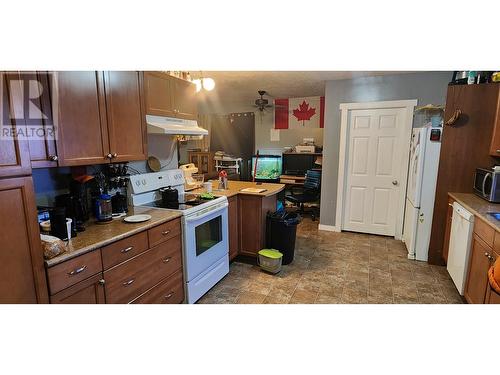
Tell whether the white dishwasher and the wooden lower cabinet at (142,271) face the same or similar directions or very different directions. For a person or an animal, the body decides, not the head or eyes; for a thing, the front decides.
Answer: very different directions

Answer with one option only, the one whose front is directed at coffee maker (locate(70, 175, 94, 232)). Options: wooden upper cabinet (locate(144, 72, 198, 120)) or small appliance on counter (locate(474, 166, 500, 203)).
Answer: the small appliance on counter

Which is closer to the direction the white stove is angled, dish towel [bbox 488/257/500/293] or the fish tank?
the dish towel

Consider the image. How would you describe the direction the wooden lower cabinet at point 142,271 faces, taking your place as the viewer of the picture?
facing the viewer and to the right of the viewer

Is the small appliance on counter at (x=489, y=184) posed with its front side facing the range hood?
yes

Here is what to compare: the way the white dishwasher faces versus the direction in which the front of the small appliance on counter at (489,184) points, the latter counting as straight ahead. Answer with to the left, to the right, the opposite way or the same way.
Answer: the same way

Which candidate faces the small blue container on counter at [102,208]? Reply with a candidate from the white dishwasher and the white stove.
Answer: the white dishwasher

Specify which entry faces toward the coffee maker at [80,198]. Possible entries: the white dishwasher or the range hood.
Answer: the white dishwasher

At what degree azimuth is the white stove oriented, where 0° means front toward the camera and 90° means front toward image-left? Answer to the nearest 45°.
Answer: approximately 315°

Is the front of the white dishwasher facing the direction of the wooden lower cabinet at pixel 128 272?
yes

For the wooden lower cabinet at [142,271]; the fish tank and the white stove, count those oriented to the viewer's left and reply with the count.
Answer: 0

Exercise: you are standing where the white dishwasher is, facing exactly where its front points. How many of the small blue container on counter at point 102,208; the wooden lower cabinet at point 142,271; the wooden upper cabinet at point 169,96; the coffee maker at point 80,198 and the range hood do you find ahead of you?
5

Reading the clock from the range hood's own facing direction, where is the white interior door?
The white interior door is roughly at 10 o'clock from the range hood.

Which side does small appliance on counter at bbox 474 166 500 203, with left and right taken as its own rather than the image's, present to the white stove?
front
